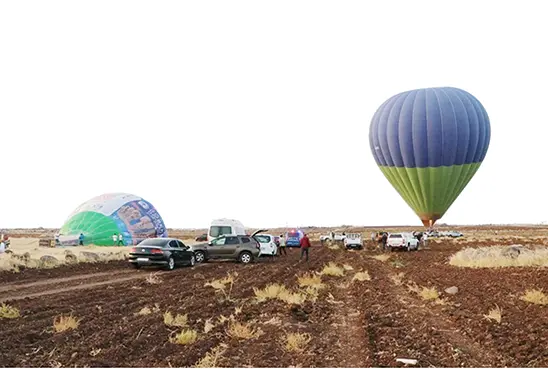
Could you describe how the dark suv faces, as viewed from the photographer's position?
facing to the left of the viewer

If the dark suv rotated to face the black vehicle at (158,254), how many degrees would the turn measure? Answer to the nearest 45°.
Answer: approximately 45° to its left

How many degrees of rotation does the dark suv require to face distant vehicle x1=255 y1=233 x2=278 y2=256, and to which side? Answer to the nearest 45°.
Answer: approximately 135° to its right

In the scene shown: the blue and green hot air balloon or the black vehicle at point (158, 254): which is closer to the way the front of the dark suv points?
the black vehicle

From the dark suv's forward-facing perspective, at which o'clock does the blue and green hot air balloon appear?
The blue and green hot air balloon is roughly at 5 o'clock from the dark suv.
